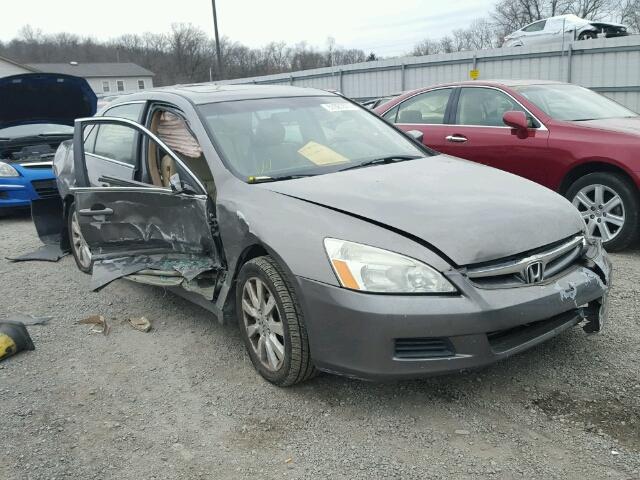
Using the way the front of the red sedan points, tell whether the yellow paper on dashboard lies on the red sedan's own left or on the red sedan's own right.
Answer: on the red sedan's own right

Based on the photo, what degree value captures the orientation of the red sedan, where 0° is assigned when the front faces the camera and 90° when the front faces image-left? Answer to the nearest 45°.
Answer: approximately 315°

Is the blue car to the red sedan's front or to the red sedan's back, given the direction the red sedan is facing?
to the back

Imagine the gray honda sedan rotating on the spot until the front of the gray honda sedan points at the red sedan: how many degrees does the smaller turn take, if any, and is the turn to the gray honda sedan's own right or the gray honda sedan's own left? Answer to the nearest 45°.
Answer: approximately 90° to the gray honda sedan's own left

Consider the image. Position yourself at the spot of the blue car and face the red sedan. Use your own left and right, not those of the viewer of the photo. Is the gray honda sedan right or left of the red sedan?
right

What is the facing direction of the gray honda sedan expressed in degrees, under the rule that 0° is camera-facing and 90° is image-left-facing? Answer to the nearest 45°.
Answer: approximately 315°

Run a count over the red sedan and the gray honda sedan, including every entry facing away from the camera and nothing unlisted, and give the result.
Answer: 0

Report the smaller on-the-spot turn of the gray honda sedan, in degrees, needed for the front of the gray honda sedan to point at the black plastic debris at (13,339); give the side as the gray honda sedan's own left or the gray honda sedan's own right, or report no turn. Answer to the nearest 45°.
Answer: approximately 135° to the gray honda sedan's own right

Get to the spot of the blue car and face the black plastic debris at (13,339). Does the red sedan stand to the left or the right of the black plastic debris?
left

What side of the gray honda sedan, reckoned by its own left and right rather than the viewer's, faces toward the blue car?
back

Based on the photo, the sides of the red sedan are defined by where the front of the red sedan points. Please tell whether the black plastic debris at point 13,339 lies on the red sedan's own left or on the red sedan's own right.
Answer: on the red sedan's own right
